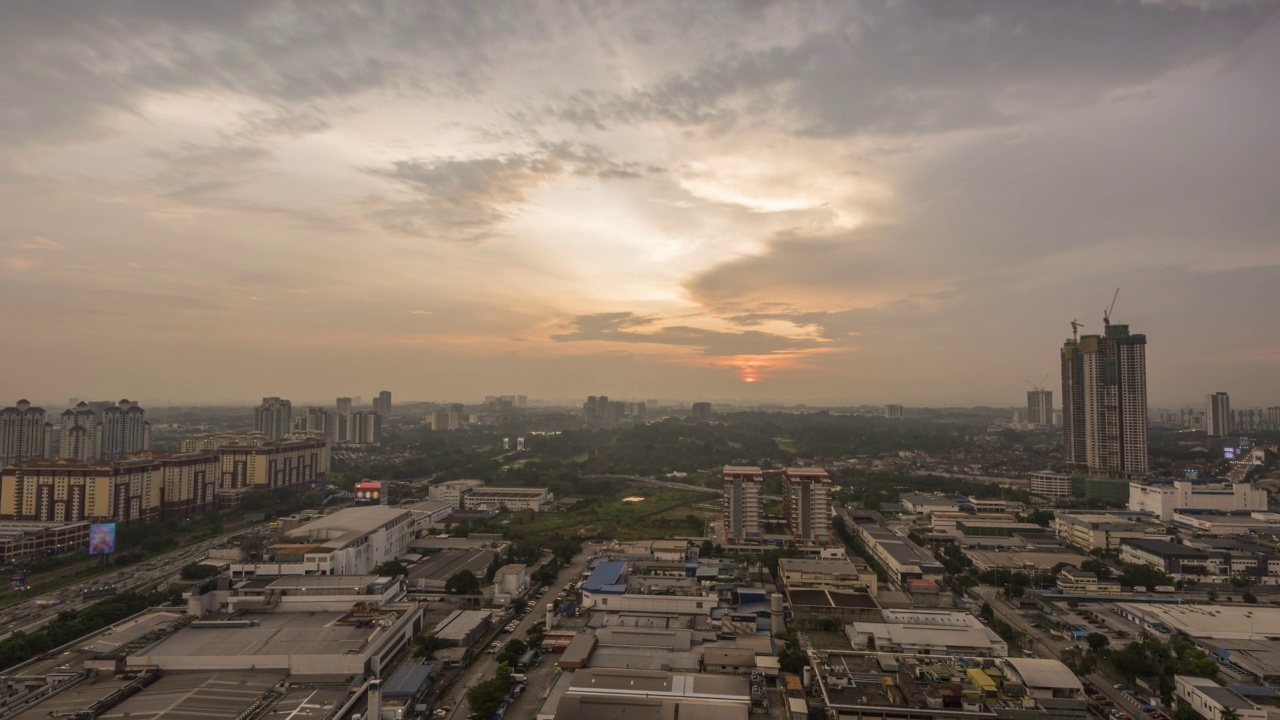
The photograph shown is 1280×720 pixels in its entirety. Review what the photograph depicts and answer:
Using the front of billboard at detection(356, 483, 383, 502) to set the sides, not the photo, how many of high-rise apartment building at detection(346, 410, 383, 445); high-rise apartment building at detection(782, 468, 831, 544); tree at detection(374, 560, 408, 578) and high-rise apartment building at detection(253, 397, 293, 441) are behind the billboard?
2

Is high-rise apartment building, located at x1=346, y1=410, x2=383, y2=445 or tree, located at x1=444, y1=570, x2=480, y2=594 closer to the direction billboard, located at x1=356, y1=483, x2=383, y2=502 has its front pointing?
the tree

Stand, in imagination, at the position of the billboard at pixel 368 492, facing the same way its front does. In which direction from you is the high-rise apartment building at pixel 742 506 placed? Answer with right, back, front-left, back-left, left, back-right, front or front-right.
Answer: front-left

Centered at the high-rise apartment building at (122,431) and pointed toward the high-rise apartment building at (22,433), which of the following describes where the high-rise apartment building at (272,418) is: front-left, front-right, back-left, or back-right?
back-right

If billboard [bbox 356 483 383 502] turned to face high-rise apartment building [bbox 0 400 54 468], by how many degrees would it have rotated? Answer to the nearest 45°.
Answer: approximately 135° to its right

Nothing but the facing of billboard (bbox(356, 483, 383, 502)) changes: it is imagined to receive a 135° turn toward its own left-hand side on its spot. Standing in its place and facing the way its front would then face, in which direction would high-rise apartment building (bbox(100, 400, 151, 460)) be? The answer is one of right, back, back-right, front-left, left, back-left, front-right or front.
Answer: left

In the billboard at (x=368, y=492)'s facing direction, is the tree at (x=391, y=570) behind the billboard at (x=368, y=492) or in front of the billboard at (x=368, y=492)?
in front

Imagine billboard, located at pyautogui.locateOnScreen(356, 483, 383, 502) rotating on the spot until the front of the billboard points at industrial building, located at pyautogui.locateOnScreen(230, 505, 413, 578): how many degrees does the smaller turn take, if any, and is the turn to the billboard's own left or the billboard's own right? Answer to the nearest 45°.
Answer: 0° — it already faces it

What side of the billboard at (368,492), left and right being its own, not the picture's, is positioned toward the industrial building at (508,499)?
left

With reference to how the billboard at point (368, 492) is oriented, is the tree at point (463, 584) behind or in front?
in front

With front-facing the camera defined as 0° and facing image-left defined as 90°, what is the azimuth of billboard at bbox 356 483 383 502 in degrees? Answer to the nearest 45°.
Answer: approximately 0°

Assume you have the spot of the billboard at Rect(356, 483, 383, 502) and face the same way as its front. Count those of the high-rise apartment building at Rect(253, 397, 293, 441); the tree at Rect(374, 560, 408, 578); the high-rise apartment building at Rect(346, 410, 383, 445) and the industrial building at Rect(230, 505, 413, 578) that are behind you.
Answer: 2

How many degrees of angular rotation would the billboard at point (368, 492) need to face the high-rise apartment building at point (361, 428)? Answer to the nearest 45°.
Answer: approximately 180°

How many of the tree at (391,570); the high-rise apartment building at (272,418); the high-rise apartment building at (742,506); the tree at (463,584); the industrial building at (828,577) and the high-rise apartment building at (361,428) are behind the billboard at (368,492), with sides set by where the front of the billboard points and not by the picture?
2

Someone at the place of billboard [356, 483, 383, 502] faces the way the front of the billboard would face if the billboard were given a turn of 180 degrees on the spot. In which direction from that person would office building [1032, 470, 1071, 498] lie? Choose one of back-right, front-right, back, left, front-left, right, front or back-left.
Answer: right
